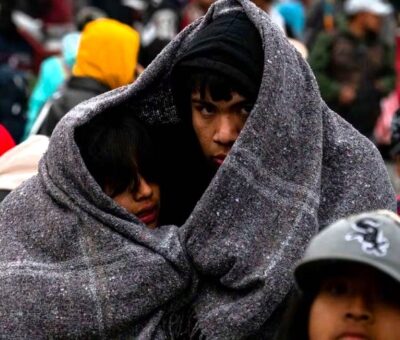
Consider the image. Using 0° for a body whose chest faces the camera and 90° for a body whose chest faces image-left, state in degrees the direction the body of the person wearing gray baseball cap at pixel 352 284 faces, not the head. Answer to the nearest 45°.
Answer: approximately 0°

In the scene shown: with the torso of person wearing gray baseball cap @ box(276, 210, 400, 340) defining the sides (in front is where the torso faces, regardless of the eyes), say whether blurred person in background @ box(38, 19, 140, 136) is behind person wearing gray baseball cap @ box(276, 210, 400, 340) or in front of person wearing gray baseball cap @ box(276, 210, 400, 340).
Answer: behind

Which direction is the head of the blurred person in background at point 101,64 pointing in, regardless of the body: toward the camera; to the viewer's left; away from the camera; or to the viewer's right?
away from the camera

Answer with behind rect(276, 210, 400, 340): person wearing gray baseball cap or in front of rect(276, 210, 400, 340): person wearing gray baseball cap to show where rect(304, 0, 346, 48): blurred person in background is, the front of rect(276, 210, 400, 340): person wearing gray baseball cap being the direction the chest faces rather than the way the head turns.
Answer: behind

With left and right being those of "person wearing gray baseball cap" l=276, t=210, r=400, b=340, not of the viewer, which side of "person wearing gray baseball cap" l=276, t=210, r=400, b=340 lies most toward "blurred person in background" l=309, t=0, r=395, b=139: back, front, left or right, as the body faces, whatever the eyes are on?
back

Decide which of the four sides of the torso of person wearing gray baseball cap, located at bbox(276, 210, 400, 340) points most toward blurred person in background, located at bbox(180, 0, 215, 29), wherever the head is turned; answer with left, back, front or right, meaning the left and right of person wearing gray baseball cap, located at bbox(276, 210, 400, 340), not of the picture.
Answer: back
